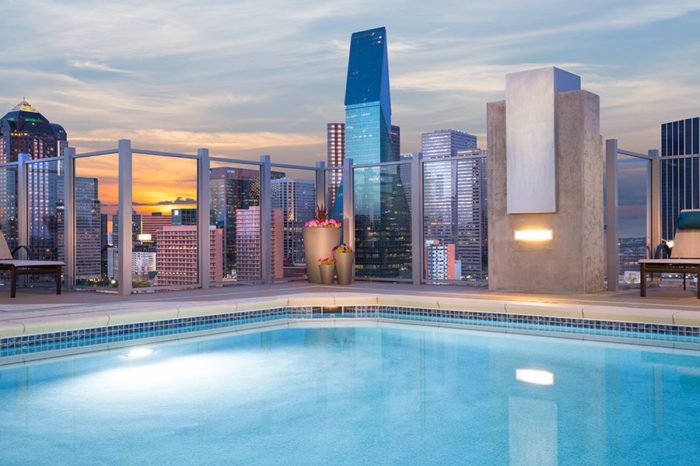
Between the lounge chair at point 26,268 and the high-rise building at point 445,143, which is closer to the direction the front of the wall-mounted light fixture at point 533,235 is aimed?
the lounge chair

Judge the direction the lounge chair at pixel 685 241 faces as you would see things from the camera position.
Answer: facing the viewer and to the left of the viewer

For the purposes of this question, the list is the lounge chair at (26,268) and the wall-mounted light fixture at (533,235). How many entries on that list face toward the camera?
1

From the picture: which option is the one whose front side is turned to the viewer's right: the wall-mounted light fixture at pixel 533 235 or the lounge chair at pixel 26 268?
the lounge chair

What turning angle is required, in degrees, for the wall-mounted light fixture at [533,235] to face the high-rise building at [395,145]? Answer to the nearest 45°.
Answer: approximately 180°

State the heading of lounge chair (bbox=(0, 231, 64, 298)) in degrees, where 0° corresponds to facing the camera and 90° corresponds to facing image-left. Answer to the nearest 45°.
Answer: approximately 270°

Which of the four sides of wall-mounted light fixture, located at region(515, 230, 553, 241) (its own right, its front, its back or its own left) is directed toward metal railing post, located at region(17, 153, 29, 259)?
right

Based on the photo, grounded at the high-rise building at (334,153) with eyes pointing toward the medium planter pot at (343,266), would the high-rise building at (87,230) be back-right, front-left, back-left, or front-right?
front-right

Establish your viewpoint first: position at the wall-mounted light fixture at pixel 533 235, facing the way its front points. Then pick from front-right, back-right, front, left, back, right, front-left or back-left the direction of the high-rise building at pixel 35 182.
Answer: right

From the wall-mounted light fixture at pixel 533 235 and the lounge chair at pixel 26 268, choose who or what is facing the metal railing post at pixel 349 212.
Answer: the lounge chair

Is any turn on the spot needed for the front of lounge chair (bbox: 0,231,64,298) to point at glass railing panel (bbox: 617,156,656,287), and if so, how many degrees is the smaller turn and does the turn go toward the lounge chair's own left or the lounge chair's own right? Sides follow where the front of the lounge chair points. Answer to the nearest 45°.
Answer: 0° — it already faces it

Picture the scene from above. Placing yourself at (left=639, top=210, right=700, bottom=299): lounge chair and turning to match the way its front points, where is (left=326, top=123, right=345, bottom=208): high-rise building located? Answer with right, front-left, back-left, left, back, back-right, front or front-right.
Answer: right

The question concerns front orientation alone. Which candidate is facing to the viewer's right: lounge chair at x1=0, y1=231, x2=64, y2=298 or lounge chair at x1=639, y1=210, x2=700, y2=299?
lounge chair at x1=0, y1=231, x2=64, y2=298

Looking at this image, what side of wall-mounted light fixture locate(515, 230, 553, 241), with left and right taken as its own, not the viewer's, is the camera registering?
front
